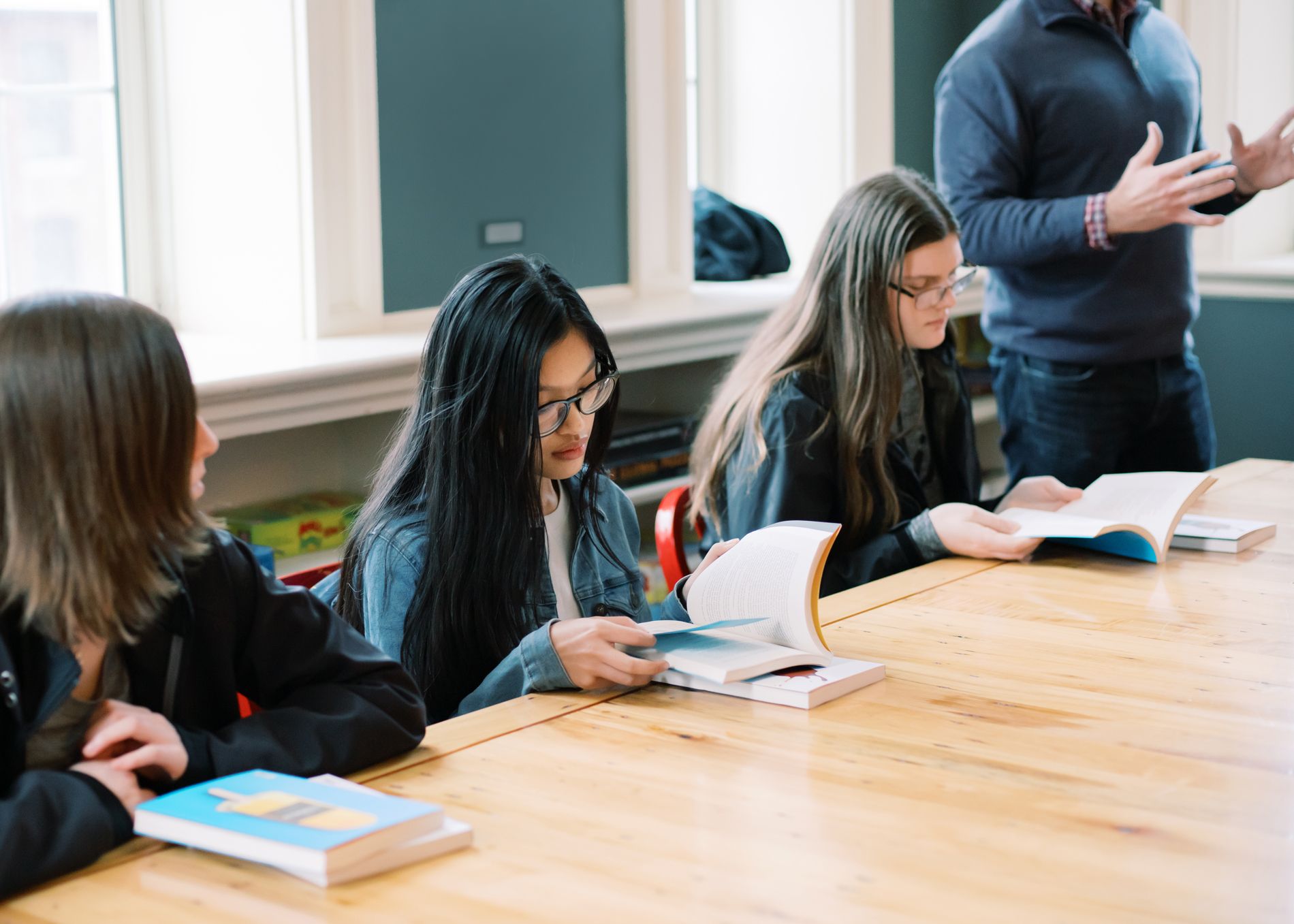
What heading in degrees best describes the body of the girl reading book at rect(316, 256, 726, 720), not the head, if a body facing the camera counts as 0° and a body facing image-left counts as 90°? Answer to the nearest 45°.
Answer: approximately 315°

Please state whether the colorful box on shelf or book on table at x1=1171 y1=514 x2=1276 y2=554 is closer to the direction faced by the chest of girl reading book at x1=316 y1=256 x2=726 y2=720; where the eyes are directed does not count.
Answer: the book on table

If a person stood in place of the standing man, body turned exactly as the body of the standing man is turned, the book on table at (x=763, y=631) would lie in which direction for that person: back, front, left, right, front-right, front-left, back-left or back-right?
front-right

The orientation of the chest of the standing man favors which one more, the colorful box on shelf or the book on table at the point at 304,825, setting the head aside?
the book on table

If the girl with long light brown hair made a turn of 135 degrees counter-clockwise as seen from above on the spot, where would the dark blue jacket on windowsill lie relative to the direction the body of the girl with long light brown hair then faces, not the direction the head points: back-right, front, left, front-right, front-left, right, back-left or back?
front

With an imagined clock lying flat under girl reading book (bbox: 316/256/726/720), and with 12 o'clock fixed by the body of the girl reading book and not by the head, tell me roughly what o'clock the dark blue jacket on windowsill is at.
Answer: The dark blue jacket on windowsill is roughly at 8 o'clock from the girl reading book.

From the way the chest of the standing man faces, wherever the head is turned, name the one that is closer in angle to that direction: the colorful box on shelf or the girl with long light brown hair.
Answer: the girl with long light brown hair

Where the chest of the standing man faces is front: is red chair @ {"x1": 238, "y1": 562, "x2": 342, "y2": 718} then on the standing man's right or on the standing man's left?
on the standing man's right

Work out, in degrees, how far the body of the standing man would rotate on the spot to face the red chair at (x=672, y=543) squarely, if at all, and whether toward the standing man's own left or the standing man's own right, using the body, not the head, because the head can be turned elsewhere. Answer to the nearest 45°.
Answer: approximately 90° to the standing man's own right
